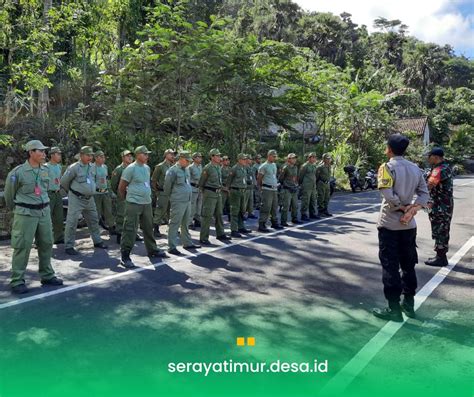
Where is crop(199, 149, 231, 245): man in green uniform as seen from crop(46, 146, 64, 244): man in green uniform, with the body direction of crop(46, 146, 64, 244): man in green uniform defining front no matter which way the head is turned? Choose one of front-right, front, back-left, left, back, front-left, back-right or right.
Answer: front-left

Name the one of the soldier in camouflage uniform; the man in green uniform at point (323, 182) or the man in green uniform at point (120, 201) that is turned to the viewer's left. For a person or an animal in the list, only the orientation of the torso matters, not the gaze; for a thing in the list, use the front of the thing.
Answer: the soldier in camouflage uniform

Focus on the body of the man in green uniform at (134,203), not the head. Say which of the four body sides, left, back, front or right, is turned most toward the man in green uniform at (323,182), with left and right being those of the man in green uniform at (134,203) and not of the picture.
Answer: left

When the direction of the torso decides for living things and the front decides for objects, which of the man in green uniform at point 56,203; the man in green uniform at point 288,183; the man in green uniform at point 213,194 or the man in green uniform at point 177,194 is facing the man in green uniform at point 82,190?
the man in green uniform at point 56,203

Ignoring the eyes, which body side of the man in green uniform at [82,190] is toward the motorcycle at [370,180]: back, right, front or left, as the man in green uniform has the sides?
left

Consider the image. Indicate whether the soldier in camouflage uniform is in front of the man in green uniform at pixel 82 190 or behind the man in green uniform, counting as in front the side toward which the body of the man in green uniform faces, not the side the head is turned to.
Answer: in front

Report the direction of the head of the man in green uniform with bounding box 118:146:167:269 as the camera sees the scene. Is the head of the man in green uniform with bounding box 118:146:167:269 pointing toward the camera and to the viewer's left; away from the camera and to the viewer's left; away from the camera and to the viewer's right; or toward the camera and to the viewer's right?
toward the camera and to the viewer's right

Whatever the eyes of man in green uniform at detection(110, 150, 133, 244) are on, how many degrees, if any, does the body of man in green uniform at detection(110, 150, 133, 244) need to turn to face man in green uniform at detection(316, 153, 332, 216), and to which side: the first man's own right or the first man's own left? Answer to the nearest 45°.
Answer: approximately 90° to the first man's own left

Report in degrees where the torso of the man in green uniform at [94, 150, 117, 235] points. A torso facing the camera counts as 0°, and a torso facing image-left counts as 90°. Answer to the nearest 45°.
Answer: approximately 315°

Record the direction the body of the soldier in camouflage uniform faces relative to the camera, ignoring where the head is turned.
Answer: to the viewer's left

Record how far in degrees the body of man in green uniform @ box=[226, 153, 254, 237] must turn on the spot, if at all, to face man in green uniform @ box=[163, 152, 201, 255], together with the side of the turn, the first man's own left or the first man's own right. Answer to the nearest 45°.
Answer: approximately 90° to the first man's own right

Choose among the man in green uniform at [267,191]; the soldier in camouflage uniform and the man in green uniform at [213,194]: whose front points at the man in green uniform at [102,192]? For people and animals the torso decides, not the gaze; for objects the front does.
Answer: the soldier in camouflage uniform

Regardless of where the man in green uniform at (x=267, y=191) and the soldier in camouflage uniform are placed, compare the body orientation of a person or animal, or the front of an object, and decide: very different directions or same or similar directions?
very different directions

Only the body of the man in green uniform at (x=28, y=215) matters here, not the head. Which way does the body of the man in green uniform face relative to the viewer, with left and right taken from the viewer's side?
facing the viewer and to the right of the viewer

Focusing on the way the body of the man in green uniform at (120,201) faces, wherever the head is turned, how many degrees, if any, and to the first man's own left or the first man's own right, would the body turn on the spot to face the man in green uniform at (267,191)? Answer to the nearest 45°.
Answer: approximately 45° to the first man's own left

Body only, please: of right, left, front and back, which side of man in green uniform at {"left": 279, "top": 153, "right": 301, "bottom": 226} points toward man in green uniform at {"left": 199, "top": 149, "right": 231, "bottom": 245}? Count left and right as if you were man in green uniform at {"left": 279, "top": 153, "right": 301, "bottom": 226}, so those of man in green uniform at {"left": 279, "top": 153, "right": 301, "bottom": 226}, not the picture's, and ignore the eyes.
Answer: right

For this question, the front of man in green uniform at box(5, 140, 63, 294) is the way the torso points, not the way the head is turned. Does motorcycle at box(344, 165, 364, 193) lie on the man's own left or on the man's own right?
on the man's own left
